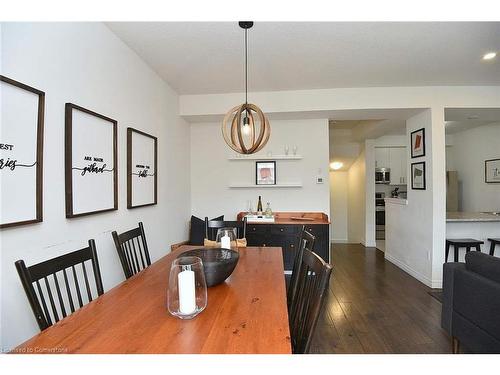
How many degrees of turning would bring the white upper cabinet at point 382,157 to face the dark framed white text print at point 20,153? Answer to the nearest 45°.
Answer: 0° — it already faces it

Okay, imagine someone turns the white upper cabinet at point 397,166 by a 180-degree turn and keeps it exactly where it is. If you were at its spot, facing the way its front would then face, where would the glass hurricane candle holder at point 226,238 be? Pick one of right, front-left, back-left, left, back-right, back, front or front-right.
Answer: back

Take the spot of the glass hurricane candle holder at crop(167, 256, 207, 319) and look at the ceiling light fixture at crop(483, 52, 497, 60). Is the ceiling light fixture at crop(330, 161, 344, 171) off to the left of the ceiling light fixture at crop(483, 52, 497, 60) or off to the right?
left

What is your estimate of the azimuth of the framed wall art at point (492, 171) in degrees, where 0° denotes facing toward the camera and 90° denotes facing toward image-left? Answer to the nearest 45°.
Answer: approximately 45°

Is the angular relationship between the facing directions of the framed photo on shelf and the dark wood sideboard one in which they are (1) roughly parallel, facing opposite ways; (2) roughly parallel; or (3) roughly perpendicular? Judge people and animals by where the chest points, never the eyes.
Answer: roughly parallel

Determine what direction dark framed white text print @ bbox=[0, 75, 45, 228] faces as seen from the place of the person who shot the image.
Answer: facing the viewer and to the right of the viewer

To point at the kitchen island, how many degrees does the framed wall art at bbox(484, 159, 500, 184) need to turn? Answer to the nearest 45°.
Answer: approximately 45° to its left

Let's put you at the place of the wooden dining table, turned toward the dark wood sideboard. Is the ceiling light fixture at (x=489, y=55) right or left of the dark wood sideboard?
right

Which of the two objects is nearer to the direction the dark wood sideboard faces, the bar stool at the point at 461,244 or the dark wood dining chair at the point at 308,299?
the dark wood dining chair

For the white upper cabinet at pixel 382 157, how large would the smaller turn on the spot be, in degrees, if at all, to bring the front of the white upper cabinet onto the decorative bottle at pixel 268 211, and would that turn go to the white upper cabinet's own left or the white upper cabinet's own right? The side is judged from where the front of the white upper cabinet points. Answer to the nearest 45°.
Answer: approximately 45° to the white upper cabinet's own right

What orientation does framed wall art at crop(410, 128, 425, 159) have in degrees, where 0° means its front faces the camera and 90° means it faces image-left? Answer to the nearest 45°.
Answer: approximately 45°

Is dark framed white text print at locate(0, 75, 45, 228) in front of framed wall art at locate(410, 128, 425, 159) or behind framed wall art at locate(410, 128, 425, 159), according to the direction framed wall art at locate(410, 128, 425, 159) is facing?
in front

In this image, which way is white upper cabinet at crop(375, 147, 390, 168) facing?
toward the camera

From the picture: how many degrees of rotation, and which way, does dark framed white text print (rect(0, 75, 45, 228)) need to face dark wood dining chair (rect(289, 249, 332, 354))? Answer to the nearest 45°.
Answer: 0° — it already faces it

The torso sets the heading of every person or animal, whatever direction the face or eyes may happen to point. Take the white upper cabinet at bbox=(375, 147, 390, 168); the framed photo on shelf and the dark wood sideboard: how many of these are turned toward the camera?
3

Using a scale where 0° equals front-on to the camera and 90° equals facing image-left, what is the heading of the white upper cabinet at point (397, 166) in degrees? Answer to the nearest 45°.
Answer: approximately 0°

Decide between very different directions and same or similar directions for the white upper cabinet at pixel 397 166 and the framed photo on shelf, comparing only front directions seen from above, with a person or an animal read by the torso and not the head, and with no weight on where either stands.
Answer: same or similar directions
